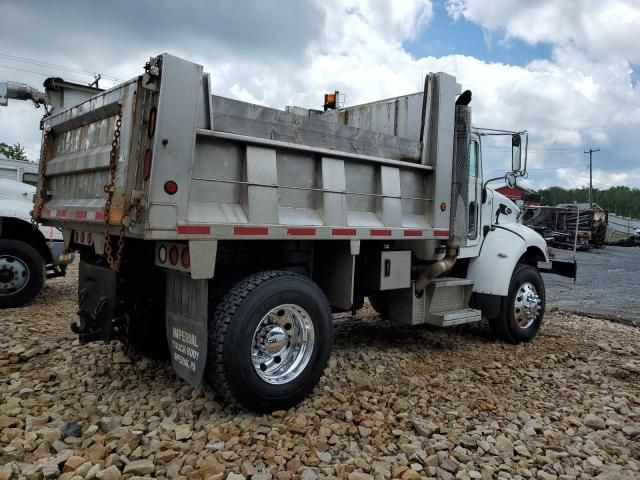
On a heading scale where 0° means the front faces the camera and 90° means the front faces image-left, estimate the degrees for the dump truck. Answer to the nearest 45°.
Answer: approximately 225°

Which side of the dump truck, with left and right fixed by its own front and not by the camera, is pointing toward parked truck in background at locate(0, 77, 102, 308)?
left
